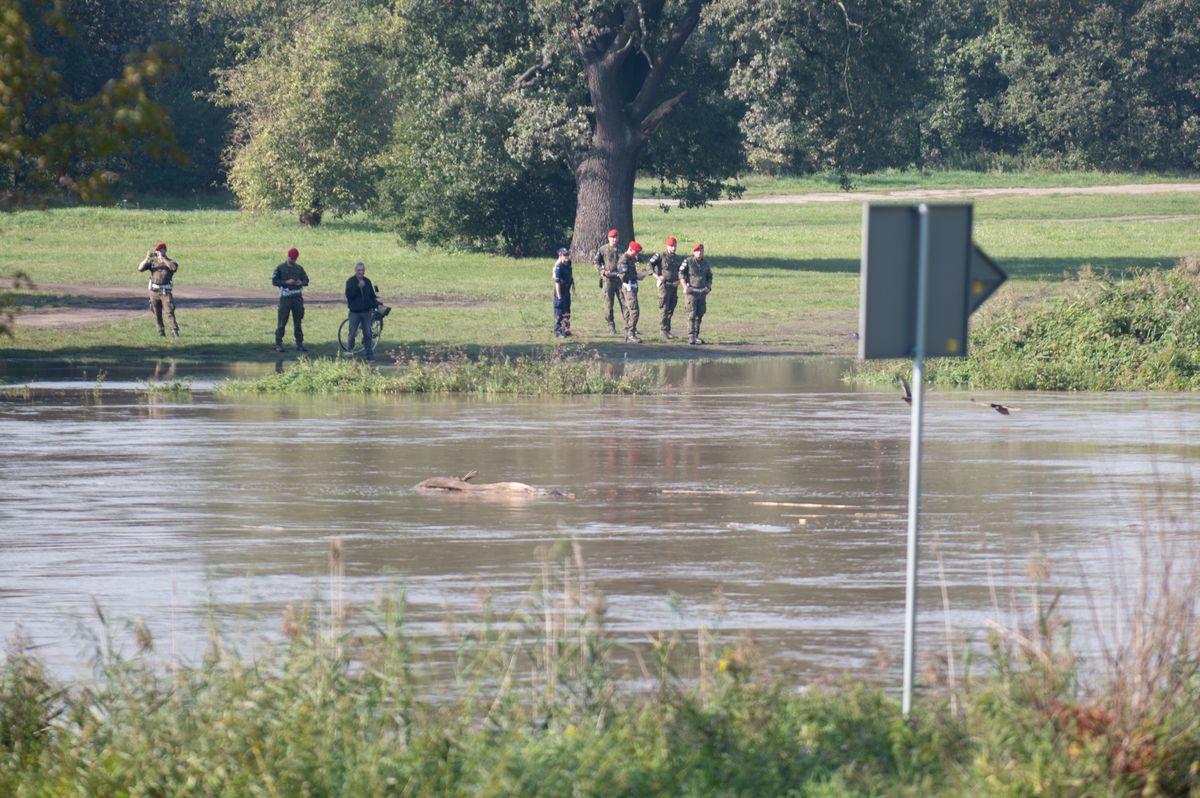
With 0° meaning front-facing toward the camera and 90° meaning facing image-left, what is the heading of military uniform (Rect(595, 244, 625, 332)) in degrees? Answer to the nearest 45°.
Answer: approximately 0°

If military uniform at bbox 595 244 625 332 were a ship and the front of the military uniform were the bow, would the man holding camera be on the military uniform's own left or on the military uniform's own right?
on the military uniform's own right

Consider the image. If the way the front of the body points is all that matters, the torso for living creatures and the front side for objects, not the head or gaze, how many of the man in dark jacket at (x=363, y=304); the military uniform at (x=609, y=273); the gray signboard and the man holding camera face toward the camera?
3

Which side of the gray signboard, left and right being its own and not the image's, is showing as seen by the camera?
back

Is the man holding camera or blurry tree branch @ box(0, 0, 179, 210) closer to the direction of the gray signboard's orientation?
the man holding camera

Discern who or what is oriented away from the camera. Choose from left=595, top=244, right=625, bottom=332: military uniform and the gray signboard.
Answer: the gray signboard

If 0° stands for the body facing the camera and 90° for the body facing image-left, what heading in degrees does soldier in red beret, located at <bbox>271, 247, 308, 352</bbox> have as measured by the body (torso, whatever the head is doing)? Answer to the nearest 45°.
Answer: approximately 0°

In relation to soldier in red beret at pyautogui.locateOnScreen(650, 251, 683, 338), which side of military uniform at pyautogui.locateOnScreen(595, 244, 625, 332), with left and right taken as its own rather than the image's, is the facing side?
left
